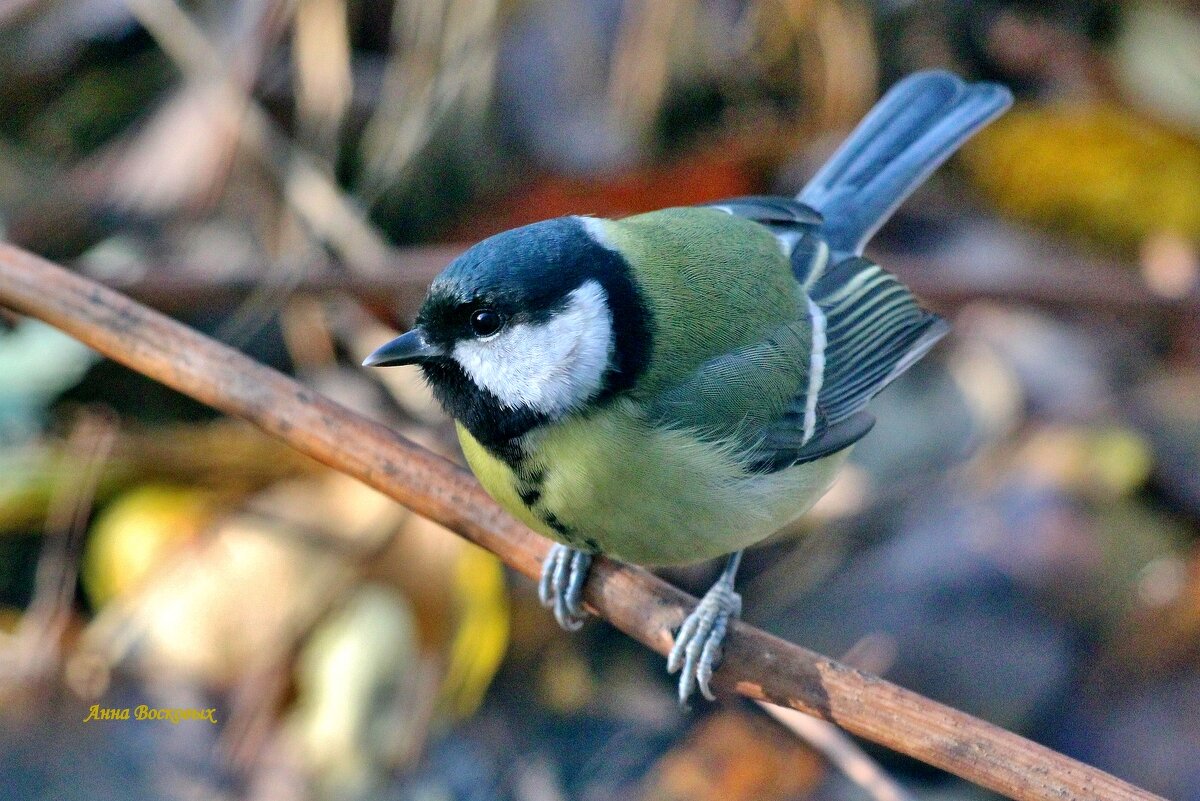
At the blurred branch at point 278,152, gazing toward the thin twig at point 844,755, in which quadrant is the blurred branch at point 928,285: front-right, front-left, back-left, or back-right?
front-left

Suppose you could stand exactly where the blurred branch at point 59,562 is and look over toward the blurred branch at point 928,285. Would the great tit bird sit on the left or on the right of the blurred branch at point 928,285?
right

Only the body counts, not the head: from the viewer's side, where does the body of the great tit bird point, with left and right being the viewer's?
facing the viewer and to the left of the viewer

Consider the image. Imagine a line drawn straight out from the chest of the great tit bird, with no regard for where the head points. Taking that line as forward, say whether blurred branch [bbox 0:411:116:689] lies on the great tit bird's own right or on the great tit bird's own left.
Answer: on the great tit bird's own right

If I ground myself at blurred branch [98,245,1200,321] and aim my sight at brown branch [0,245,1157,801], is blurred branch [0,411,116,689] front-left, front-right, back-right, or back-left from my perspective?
front-right

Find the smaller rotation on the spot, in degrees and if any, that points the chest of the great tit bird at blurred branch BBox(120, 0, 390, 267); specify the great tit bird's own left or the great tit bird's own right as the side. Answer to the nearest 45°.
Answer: approximately 90° to the great tit bird's own right
